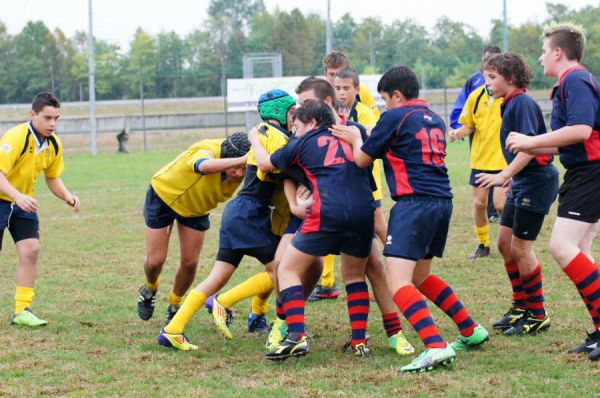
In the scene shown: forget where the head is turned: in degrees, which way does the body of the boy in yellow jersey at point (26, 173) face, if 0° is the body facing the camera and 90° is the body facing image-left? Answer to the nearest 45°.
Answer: approximately 315°

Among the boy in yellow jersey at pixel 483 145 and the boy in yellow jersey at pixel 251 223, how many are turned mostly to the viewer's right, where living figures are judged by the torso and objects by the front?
1

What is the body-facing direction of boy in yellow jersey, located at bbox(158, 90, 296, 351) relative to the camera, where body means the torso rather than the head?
to the viewer's right

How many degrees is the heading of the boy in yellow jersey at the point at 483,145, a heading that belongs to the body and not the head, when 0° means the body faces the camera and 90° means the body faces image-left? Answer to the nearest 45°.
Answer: approximately 45°

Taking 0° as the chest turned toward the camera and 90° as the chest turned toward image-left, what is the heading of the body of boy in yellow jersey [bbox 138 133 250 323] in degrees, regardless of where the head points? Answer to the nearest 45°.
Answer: approximately 315°
